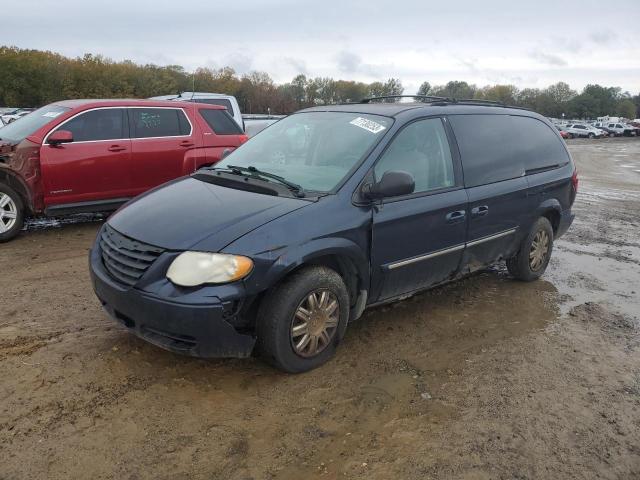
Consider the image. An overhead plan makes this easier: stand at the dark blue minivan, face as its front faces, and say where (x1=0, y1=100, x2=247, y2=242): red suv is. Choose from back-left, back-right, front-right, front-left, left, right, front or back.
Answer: right

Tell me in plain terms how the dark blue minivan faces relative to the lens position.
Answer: facing the viewer and to the left of the viewer
